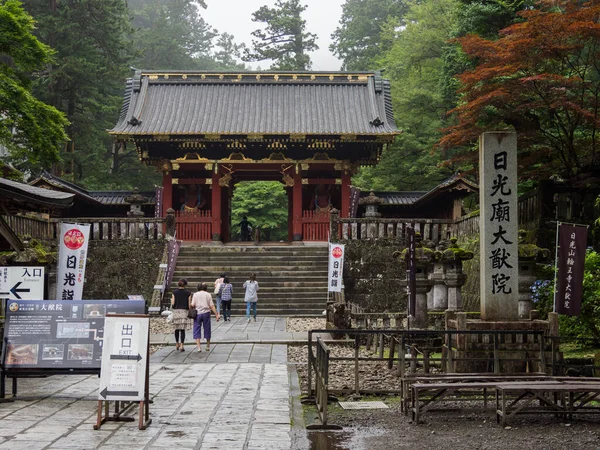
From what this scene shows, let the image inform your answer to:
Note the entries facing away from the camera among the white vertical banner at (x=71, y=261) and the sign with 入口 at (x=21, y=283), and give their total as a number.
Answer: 0

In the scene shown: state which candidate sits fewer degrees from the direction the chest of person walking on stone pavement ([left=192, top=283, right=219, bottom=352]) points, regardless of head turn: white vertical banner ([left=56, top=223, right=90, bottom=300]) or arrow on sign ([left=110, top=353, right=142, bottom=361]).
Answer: the white vertical banner

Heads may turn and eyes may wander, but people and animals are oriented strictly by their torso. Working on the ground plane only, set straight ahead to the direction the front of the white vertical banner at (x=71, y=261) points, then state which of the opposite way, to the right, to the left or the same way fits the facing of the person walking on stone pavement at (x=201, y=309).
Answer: the opposite way

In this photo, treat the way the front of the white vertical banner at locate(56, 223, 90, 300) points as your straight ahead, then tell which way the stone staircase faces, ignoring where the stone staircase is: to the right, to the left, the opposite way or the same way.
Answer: the same way

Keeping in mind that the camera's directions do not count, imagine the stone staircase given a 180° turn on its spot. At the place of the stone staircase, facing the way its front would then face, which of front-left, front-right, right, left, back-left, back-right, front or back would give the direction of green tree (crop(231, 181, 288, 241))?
front

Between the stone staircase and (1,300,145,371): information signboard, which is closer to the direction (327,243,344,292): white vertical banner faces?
the information signboard

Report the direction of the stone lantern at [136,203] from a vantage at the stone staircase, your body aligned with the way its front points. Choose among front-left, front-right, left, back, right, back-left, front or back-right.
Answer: back-right

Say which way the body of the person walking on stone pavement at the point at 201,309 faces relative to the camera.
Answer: away from the camera

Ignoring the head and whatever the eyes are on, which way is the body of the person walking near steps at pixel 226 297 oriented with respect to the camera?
away from the camera

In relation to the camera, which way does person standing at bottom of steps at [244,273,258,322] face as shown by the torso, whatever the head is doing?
away from the camera

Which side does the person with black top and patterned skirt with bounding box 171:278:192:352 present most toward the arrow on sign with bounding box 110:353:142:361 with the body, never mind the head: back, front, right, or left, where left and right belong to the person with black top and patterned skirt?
back

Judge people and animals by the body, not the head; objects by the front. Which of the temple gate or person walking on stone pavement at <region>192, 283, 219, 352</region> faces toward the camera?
the temple gate

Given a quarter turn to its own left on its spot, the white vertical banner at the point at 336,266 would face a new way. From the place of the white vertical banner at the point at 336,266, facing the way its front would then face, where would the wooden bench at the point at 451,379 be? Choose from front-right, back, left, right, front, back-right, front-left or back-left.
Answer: right

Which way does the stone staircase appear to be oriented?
toward the camera

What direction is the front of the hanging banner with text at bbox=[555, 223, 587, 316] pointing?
toward the camera

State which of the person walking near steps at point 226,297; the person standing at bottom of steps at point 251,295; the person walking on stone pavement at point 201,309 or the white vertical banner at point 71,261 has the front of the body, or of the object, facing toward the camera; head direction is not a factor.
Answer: the white vertical banner

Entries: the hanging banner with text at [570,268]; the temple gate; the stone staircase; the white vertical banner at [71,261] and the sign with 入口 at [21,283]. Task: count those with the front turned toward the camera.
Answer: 5

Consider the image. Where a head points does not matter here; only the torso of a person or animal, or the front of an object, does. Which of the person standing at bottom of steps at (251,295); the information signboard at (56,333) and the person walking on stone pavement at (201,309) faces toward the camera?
the information signboard

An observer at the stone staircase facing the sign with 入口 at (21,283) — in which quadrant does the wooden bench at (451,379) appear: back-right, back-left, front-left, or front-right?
front-left

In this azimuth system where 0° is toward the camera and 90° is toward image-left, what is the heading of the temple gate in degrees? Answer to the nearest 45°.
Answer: approximately 0°
